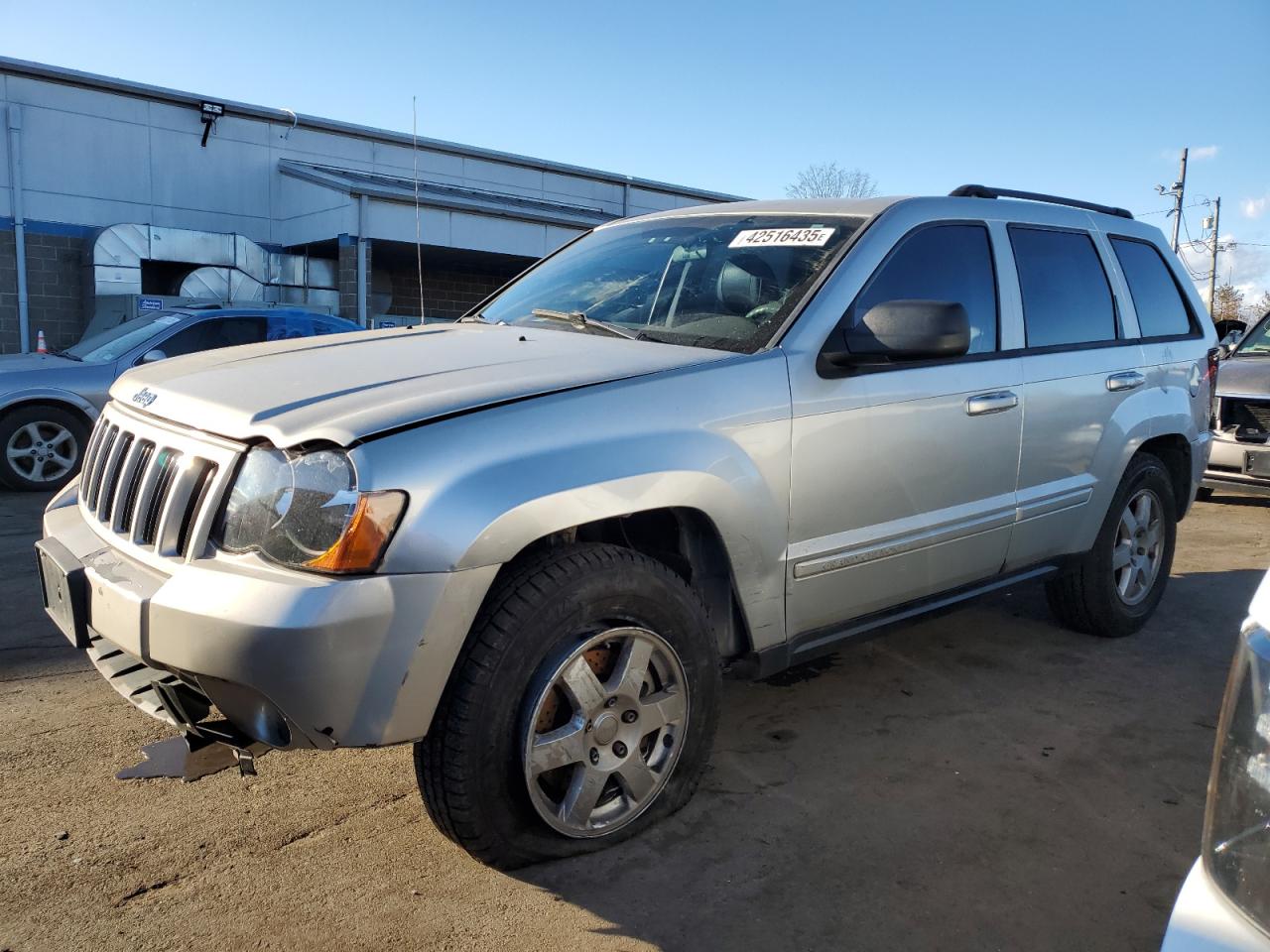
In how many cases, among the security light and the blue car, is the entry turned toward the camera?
1

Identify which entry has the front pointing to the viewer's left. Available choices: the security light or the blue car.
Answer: the blue car

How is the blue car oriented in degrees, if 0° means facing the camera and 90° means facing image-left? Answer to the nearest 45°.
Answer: approximately 90°

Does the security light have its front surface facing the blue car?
yes

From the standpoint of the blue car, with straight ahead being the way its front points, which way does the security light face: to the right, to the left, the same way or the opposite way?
to the left

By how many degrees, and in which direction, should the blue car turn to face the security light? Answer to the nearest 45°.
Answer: approximately 90° to its right

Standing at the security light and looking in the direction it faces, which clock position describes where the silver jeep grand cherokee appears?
The silver jeep grand cherokee is roughly at 12 o'clock from the security light.

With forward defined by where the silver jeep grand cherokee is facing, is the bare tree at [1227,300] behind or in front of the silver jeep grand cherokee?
behind

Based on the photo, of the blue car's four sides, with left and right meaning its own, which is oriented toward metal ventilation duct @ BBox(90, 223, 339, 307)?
right

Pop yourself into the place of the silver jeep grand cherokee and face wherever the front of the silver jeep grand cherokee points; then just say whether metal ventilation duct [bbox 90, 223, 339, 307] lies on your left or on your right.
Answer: on your right

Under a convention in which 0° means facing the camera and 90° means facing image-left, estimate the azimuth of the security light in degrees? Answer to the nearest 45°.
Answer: approximately 0°

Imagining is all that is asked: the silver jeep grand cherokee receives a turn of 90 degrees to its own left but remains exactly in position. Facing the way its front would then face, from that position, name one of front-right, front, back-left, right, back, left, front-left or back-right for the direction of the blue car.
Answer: back

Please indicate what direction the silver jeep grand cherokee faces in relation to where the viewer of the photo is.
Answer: facing the viewer and to the left of the viewer
